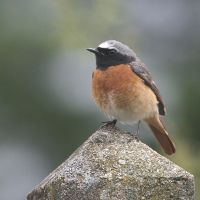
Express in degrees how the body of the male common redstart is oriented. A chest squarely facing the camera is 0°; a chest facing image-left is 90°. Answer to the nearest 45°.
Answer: approximately 45°
